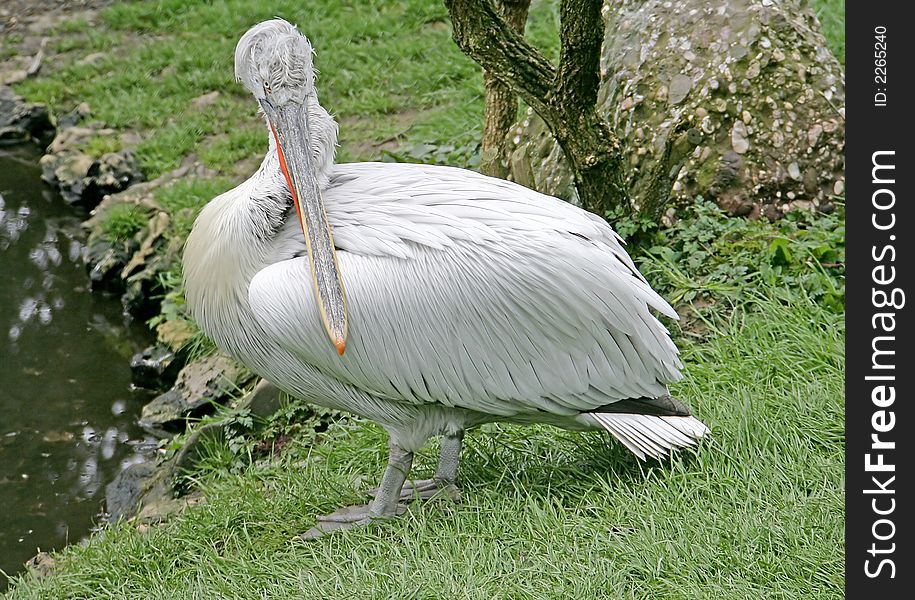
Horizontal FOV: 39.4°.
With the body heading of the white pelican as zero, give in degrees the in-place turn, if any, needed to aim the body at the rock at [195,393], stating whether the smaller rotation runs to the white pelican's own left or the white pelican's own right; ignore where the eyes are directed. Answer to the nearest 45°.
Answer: approximately 45° to the white pelican's own right

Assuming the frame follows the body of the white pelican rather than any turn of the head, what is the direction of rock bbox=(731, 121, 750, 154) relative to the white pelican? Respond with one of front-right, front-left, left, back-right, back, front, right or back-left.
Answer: back-right

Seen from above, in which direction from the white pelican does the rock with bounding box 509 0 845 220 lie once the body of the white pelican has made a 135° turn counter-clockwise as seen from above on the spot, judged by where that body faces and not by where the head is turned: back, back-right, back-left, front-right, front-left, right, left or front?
left

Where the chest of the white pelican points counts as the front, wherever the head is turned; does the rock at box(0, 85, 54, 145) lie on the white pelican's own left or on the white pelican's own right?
on the white pelican's own right

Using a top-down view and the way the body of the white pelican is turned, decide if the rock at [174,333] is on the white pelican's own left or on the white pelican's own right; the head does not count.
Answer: on the white pelican's own right

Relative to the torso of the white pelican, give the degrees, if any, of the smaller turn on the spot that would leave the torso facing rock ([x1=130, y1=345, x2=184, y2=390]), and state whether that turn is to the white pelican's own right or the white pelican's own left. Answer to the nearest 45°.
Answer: approximately 45° to the white pelican's own right

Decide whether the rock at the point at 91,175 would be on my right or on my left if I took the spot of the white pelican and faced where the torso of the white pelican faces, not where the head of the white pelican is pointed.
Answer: on my right

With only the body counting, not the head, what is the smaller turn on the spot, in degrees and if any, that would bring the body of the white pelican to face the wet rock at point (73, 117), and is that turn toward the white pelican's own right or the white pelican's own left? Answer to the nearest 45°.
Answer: approximately 45° to the white pelican's own right

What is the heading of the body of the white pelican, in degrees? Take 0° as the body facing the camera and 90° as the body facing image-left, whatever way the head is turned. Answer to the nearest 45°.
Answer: approximately 90°
